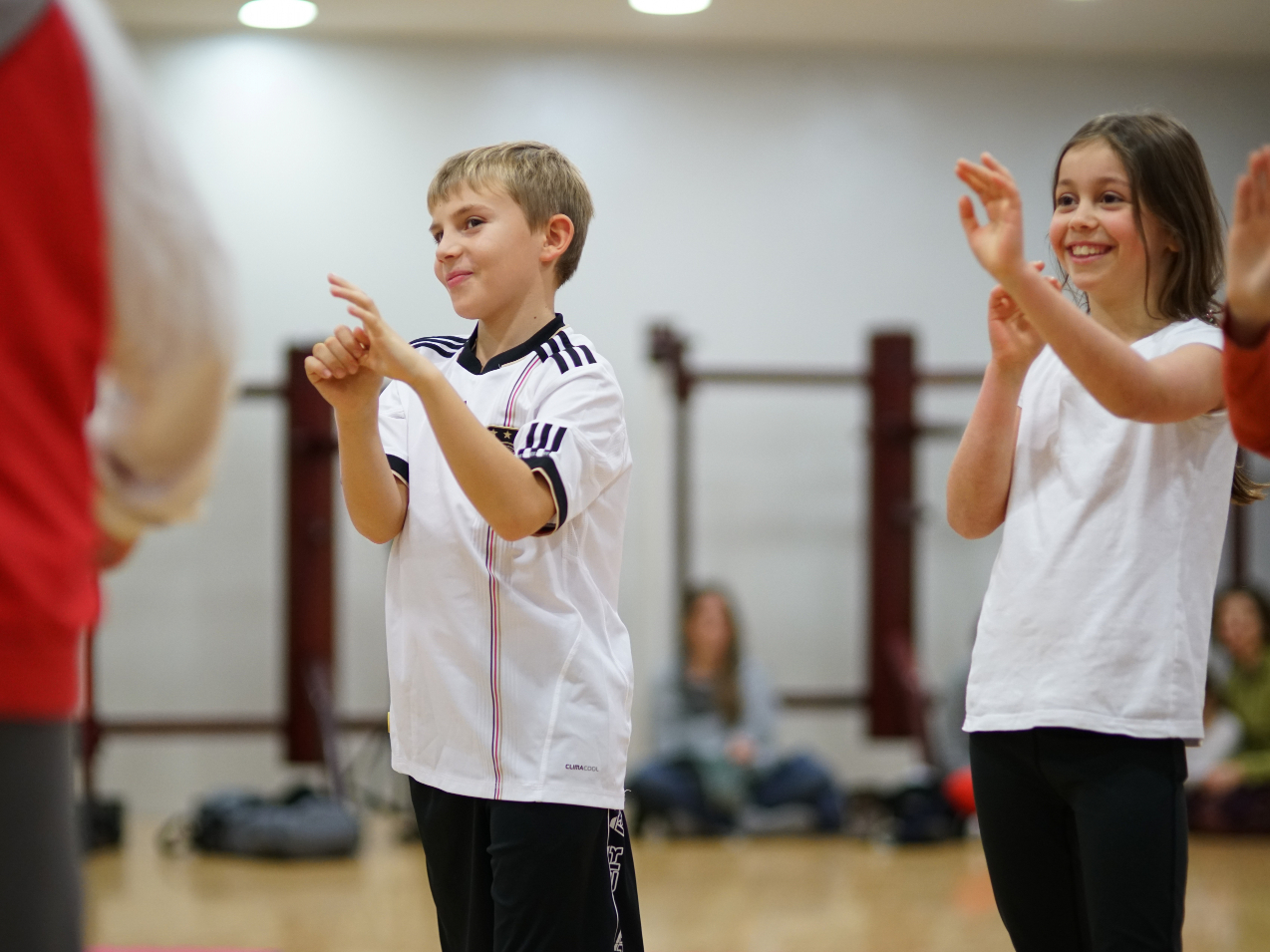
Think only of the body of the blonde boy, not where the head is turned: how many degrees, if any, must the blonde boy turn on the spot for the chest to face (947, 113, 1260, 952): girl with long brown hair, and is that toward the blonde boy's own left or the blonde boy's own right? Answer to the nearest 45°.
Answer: approximately 135° to the blonde boy's own left

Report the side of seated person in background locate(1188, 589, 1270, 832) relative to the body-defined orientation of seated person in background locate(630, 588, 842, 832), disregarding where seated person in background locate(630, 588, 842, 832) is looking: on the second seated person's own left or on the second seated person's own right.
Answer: on the second seated person's own left

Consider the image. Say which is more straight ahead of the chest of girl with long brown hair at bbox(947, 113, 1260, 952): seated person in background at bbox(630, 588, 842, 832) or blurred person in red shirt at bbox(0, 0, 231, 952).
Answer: the blurred person in red shirt

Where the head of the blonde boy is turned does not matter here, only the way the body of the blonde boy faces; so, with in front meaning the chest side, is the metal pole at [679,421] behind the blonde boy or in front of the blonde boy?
behind

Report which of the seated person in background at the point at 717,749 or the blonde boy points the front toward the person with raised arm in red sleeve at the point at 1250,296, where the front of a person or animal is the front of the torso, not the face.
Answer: the seated person in background

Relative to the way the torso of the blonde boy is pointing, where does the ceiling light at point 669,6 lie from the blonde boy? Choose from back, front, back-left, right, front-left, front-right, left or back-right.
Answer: back-right
